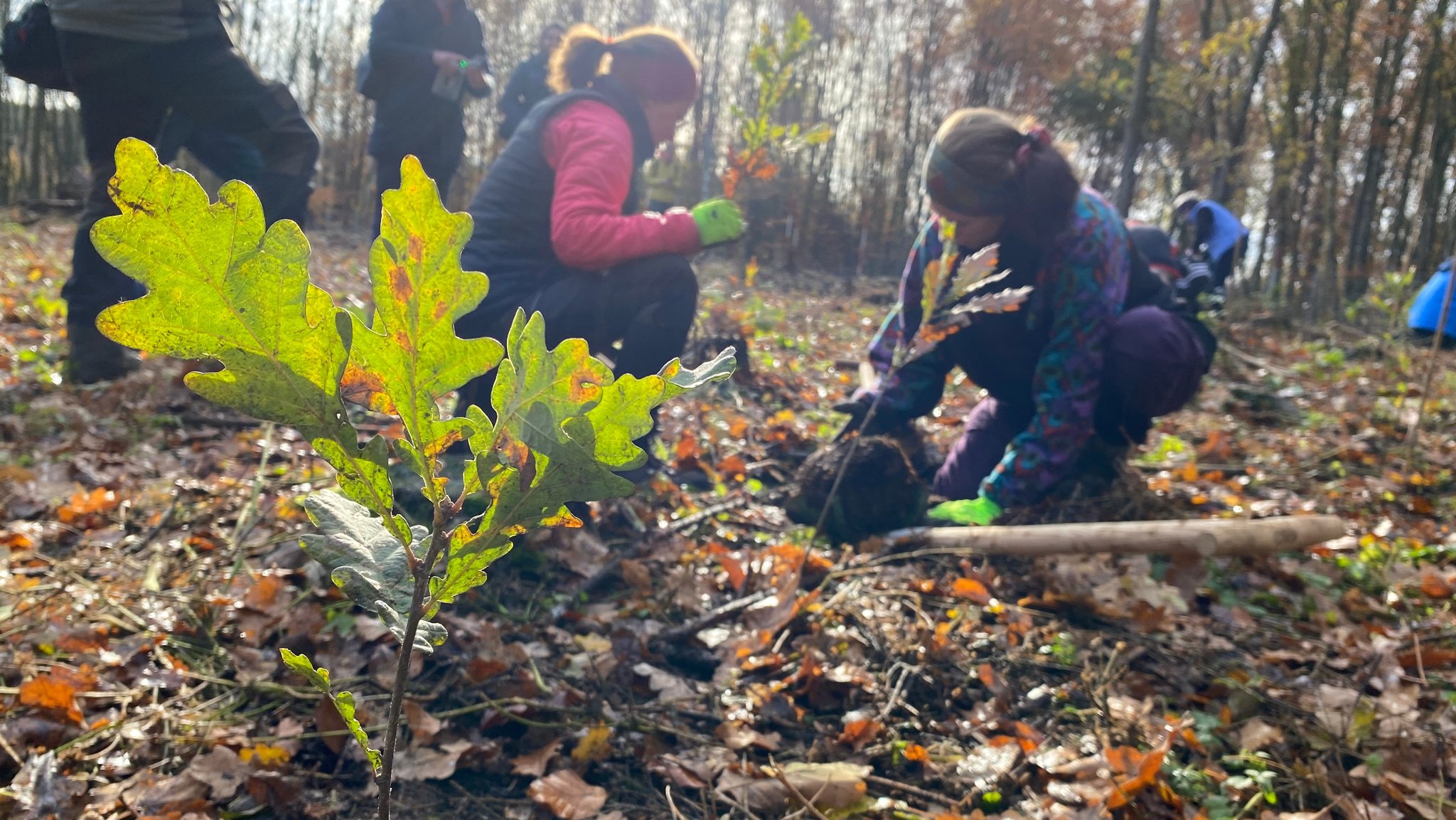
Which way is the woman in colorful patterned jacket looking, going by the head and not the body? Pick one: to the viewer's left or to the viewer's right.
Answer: to the viewer's left

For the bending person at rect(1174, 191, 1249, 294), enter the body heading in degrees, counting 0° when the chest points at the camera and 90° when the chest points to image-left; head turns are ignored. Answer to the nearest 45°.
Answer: approximately 90°

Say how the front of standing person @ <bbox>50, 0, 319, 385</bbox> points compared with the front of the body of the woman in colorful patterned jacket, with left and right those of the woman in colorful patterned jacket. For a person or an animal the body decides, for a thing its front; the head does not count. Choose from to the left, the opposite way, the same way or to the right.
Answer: the opposite way

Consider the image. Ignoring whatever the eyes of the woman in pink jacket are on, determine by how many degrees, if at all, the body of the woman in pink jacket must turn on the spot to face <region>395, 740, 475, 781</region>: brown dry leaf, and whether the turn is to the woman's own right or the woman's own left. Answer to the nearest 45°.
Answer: approximately 90° to the woman's own right

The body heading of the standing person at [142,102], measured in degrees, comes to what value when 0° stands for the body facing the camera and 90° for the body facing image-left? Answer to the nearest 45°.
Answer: approximately 270°

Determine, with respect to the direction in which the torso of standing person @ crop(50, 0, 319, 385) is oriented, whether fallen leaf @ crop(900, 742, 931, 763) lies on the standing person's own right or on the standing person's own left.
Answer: on the standing person's own right

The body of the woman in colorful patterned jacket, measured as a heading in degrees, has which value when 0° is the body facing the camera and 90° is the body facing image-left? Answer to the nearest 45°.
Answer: approximately 45°

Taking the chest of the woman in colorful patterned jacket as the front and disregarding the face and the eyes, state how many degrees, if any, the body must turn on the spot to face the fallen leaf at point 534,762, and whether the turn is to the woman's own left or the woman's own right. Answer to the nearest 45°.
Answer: approximately 45° to the woman's own left

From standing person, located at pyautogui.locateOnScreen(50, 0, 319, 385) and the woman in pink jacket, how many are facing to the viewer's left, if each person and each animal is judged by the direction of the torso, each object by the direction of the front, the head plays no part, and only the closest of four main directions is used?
0

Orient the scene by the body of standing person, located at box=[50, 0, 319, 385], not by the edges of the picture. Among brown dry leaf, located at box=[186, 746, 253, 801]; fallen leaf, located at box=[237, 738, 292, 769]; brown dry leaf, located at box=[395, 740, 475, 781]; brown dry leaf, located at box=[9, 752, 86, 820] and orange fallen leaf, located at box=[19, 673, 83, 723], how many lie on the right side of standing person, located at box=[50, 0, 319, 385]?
5

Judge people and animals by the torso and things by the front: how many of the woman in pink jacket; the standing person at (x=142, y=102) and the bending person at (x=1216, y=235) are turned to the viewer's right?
2

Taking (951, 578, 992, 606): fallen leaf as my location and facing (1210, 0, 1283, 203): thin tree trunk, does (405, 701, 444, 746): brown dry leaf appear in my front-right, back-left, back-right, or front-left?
back-left

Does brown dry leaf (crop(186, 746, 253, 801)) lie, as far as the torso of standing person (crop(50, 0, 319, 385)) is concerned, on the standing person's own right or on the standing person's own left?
on the standing person's own right

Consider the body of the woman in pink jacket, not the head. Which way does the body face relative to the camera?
to the viewer's right
